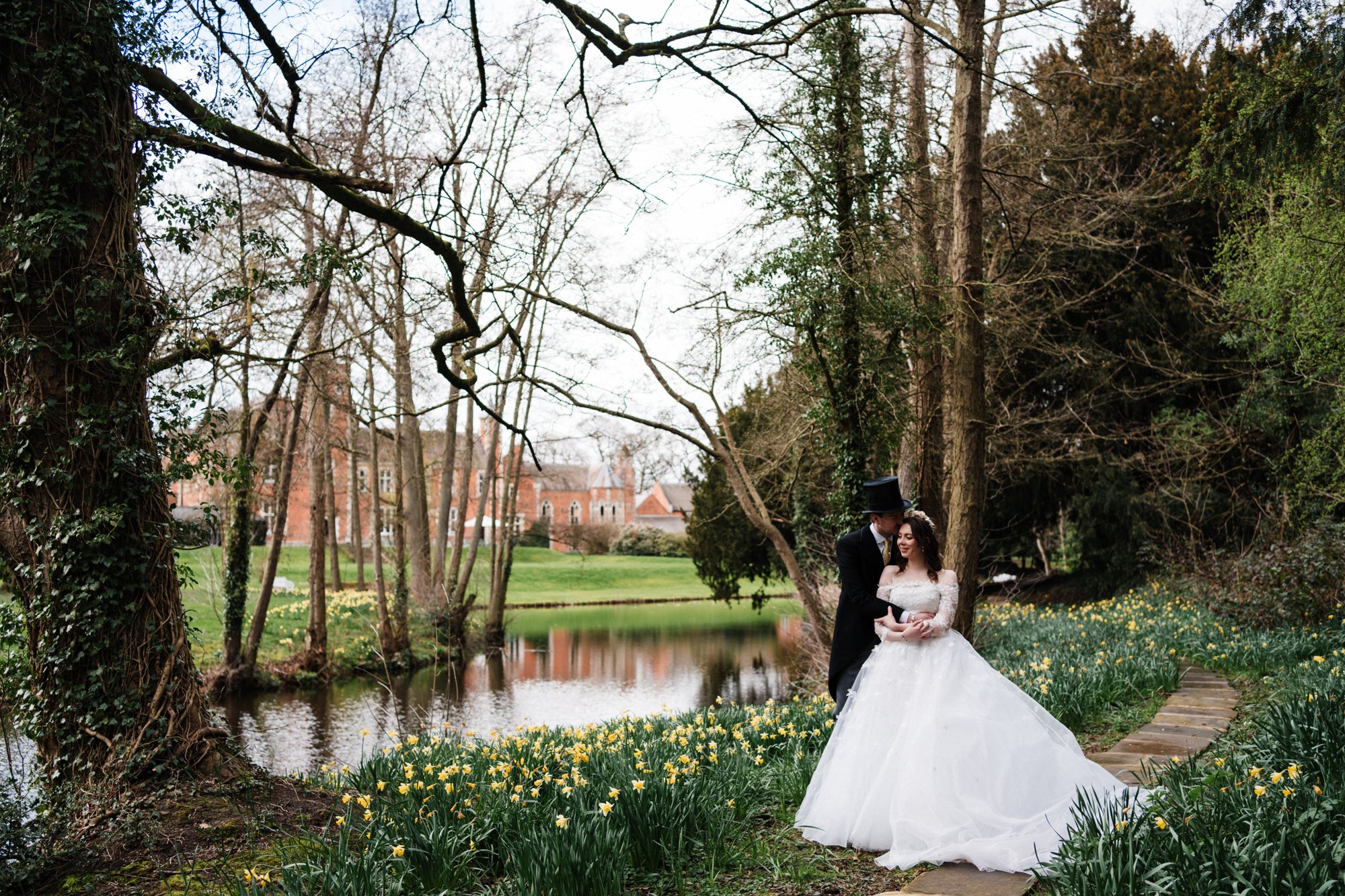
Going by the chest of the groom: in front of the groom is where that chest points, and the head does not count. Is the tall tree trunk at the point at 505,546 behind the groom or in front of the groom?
behind

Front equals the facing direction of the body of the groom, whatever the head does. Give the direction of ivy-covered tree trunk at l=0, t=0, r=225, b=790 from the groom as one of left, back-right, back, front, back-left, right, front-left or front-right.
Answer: back-right

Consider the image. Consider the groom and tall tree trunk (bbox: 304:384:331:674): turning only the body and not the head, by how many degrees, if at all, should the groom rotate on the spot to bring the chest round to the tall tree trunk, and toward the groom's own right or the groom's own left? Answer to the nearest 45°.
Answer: approximately 180°

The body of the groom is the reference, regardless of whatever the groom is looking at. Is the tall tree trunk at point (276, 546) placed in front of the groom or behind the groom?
behind

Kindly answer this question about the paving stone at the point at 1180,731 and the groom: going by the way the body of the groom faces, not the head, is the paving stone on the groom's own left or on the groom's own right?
on the groom's own left

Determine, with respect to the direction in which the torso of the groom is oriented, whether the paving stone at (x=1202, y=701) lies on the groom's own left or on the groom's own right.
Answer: on the groom's own left

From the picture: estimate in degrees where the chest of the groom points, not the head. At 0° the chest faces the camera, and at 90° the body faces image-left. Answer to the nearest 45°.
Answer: approximately 315°

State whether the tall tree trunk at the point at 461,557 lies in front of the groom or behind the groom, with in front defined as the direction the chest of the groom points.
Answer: behind

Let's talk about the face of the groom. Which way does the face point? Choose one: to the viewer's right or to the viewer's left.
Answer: to the viewer's right
